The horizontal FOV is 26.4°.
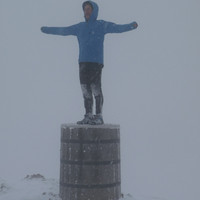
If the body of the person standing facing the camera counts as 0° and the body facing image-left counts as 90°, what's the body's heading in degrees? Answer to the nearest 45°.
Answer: approximately 45°
